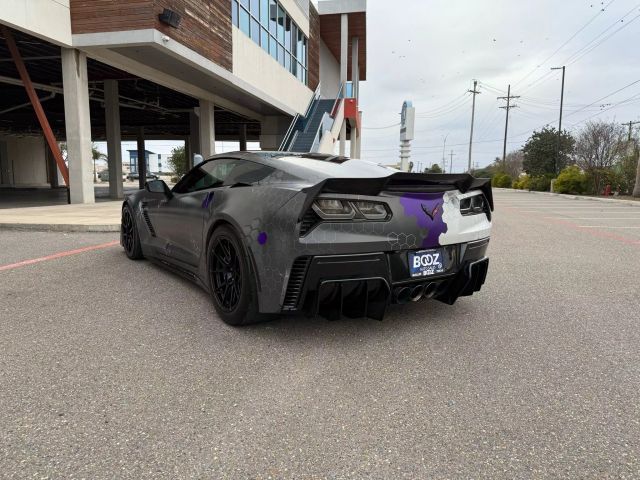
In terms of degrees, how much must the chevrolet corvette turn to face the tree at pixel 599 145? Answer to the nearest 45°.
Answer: approximately 90° to its right

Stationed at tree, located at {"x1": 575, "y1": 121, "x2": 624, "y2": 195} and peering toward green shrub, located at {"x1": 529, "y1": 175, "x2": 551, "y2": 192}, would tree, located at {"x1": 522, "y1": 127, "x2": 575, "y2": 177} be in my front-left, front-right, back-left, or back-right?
front-right

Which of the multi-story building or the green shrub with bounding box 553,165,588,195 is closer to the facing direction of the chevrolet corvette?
the multi-story building

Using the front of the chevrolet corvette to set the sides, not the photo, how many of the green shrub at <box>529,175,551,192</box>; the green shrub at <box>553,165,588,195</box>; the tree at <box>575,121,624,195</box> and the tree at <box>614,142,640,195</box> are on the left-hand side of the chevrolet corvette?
0

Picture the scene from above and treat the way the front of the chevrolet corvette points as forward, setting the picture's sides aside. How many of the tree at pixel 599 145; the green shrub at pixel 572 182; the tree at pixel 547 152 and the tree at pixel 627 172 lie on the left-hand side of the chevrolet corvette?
0

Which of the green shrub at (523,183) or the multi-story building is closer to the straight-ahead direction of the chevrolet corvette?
the multi-story building

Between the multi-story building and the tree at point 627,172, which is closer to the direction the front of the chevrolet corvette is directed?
the multi-story building

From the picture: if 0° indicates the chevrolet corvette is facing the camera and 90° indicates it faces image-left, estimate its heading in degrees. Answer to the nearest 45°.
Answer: approximately 135°

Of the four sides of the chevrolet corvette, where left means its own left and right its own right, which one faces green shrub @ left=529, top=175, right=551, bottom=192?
right

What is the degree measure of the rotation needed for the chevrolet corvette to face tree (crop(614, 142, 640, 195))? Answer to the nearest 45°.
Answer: approximately 90° to its right

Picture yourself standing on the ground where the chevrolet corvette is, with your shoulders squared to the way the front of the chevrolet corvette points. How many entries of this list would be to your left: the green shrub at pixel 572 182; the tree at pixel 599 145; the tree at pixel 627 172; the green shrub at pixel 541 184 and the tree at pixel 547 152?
0

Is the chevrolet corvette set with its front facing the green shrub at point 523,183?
no

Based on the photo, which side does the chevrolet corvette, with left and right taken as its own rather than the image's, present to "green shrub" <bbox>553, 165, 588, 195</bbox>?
right
